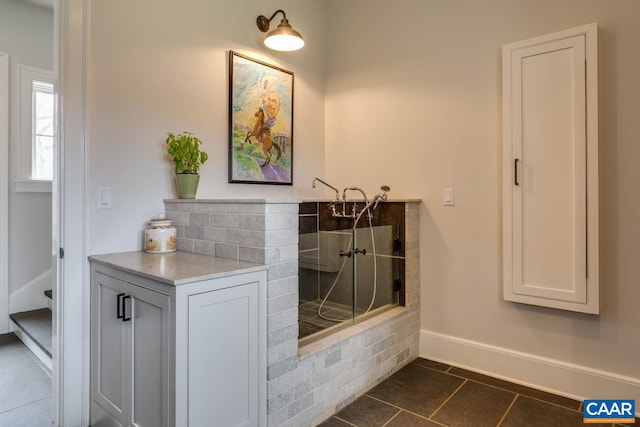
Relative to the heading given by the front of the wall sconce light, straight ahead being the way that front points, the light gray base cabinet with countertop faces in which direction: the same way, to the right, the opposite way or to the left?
to the right

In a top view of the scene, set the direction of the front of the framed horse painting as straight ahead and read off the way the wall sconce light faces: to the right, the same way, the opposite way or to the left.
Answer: the same way

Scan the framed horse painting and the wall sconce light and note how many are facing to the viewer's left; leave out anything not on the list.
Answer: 0

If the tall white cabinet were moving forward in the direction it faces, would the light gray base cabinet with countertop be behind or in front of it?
in front

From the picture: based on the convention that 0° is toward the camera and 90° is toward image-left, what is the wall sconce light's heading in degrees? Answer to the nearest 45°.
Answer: approximately 315°

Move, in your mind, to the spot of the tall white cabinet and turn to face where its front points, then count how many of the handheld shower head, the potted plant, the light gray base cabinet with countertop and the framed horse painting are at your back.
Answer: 0

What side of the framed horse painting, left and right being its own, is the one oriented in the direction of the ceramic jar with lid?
right

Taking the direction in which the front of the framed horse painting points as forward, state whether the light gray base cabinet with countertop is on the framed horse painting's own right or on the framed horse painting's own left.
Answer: on the framed horse painting's own right

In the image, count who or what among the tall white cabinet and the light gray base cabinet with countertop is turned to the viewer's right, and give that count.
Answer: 0

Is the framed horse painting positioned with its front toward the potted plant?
no

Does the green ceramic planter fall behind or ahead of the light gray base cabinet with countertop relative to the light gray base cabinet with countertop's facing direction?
behind

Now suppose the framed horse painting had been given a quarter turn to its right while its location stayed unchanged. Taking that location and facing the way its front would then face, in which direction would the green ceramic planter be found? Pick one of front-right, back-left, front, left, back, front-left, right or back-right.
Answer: front

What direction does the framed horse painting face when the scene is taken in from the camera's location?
facing the viewer and to the right of the viewer

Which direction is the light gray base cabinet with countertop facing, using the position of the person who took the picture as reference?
facing the viewer and to the left of the viewer
